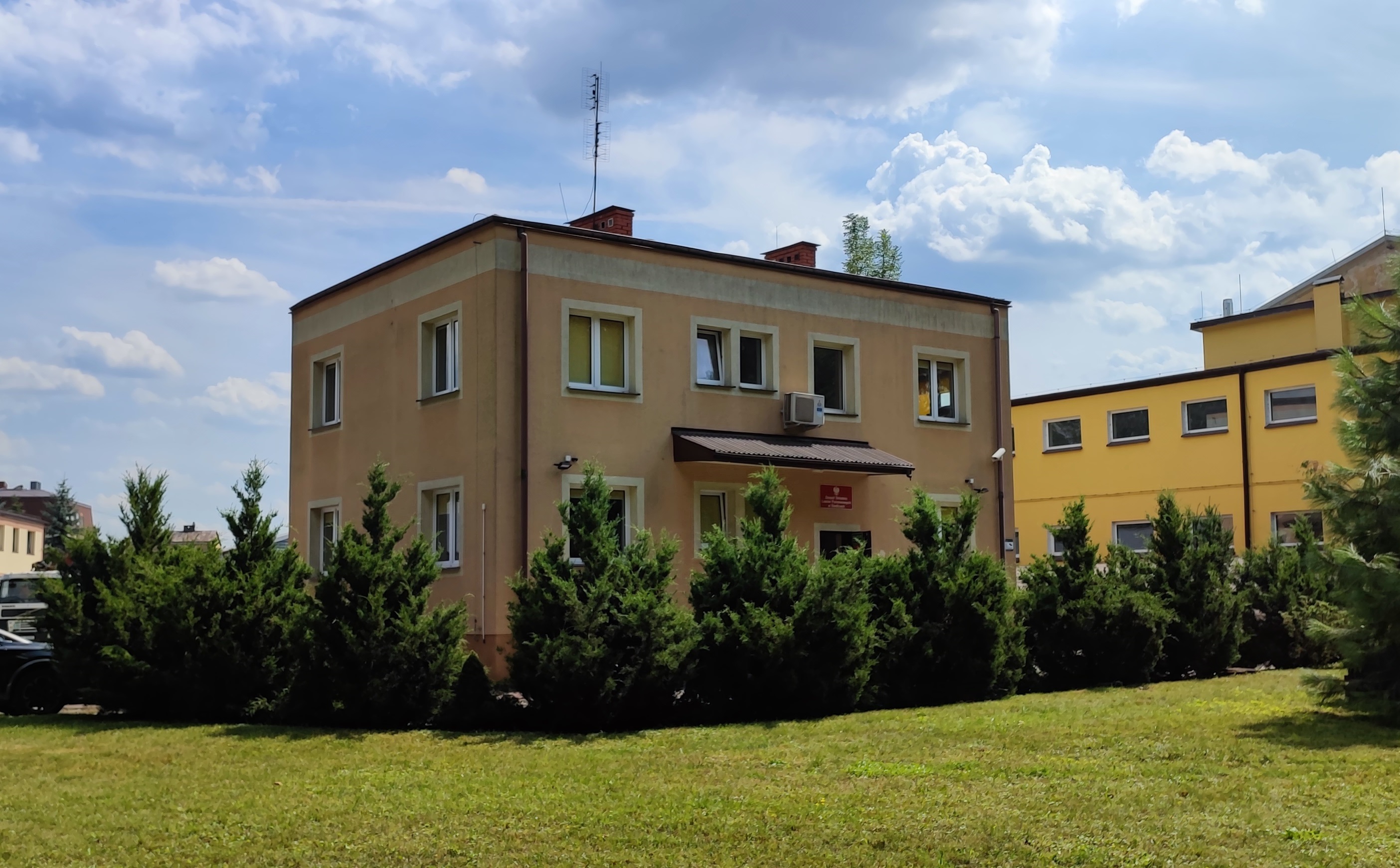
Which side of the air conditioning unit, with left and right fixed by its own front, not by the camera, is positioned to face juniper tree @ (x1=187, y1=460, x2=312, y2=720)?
right

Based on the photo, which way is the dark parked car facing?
to the viewer's right

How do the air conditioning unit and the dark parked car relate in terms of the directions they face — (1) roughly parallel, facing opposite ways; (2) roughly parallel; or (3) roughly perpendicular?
roughly perpendicular

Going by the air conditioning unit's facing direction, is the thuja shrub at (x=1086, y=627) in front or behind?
in front

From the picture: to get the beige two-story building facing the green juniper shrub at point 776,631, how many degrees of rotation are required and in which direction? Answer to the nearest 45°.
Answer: approximately 45° to its right

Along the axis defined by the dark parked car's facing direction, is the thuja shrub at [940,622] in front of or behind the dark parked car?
in front

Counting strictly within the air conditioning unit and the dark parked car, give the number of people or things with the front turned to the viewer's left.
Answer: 0

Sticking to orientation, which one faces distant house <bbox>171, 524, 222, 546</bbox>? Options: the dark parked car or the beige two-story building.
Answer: the dark parked car

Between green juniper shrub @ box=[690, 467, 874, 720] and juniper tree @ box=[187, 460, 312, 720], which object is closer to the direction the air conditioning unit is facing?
the green juniper shrub

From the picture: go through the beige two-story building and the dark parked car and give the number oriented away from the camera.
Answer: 0

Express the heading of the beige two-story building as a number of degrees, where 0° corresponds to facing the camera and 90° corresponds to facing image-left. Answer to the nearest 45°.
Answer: approximately 315°

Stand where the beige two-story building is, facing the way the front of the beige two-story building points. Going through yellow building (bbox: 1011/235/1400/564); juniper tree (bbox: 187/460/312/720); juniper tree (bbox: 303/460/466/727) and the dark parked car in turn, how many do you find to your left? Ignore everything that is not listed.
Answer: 1
